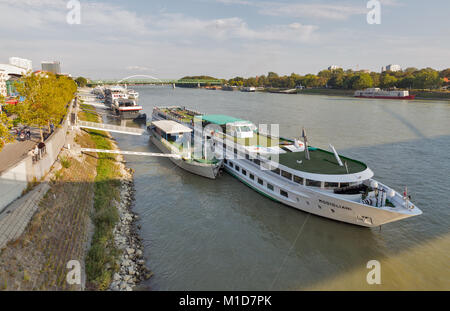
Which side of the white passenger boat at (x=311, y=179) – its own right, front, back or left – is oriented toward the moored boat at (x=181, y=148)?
back

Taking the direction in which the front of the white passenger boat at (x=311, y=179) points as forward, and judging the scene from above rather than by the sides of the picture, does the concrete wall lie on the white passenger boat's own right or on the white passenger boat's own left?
on the white passenger boat's own right

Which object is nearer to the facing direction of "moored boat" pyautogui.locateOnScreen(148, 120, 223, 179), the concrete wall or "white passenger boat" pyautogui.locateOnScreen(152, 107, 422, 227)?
the white passenger boat

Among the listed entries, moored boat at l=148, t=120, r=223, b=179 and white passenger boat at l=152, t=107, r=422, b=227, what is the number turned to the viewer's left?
0

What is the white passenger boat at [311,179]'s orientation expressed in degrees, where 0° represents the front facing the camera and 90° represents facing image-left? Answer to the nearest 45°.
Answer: approximately 315°
